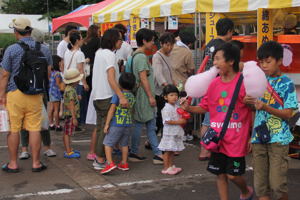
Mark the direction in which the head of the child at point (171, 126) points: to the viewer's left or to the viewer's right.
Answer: to the viewer's right

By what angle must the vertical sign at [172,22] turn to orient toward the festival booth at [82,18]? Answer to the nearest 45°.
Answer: approximately 135° to its right

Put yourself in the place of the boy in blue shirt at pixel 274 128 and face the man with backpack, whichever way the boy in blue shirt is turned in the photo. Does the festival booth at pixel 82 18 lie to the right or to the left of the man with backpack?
right

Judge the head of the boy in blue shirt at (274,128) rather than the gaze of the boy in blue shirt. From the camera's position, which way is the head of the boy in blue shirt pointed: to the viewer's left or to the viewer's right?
to the viewer's left

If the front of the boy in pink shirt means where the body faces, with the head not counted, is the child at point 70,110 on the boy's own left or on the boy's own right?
on the boy's own right

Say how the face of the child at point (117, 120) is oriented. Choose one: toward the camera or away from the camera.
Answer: away from the camera
